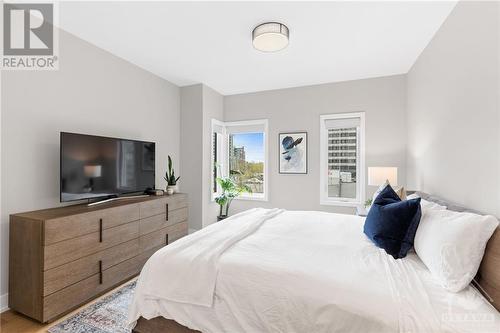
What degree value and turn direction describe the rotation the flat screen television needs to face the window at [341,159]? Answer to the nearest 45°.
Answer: approximately 45° to its left

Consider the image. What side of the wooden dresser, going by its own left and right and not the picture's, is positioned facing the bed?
front

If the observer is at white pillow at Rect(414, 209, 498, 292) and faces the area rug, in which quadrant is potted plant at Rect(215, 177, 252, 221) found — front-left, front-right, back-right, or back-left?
front-right

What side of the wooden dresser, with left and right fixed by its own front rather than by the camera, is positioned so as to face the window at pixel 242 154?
left

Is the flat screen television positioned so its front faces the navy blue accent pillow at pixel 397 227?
yes

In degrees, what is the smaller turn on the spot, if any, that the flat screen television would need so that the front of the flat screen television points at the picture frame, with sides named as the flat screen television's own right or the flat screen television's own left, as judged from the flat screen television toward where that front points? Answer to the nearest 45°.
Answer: approximately 45° to the flat screen television's own left

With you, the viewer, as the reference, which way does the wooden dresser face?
facing the viewer and to the right of the viewer

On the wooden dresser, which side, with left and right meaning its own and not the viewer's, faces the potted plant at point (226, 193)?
left

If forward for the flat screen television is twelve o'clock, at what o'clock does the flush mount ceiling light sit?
The flush mount ceiling light is roughly at 12 o'clock from the flat screen television.

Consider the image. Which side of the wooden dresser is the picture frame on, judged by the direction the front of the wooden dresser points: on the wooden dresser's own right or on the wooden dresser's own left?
on the wooden dresser's own left

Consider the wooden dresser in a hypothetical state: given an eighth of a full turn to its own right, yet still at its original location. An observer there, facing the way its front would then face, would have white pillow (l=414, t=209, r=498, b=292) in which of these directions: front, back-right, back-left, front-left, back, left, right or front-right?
front-left
